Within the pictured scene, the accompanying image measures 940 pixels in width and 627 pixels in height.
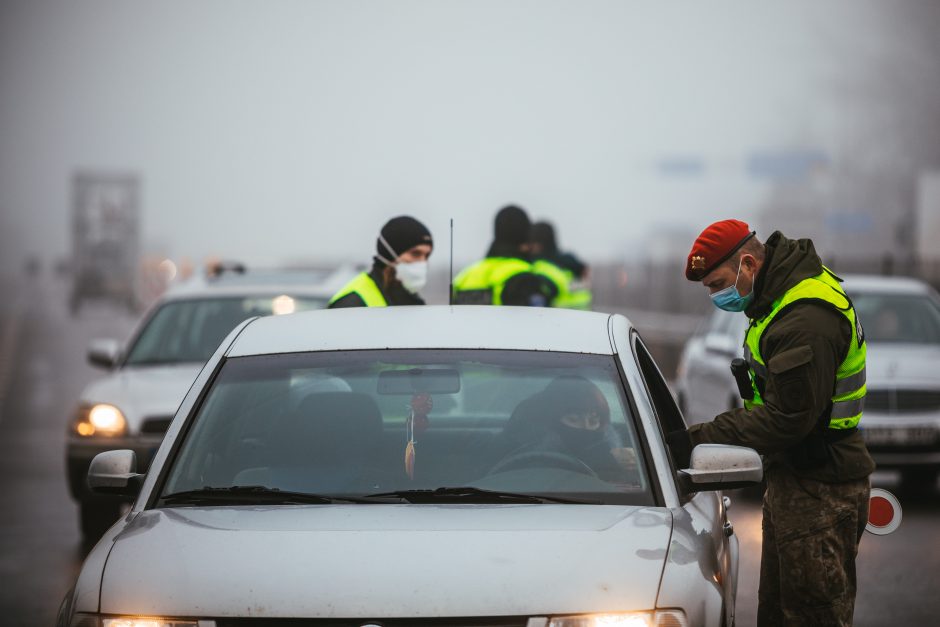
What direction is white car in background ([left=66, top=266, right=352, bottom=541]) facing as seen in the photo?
toward the camera

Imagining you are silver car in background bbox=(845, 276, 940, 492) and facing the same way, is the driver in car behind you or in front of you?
in front

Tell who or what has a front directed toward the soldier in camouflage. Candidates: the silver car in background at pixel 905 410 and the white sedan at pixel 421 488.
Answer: the silver car in background

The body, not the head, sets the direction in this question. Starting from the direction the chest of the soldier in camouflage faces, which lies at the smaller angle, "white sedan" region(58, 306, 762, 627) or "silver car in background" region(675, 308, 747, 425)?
the white sedan

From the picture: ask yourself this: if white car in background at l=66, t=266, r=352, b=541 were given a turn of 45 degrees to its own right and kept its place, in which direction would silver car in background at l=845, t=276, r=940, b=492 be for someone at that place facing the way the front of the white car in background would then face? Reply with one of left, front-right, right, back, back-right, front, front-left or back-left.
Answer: back-left

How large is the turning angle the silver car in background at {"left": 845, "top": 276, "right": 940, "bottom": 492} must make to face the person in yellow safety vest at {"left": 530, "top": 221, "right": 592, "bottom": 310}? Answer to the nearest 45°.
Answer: approximately 90° to its right

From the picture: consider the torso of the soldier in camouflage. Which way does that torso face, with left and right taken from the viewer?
facing to the left of the viewer

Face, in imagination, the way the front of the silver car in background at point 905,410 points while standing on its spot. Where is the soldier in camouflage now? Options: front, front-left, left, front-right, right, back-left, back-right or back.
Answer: front

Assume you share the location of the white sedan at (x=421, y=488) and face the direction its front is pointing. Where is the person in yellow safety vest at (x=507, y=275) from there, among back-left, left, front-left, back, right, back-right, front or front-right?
back

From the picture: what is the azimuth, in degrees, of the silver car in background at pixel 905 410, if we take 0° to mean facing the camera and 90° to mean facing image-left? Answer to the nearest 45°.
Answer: approximately 0°

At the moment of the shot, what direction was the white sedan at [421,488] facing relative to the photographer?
facing the viewer

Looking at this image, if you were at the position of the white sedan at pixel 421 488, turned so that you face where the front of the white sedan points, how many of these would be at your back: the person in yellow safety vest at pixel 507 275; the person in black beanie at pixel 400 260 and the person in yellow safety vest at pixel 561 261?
3

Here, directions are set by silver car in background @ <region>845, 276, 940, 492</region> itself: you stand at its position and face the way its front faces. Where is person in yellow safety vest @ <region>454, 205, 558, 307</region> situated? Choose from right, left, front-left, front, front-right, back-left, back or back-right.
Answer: front-right
